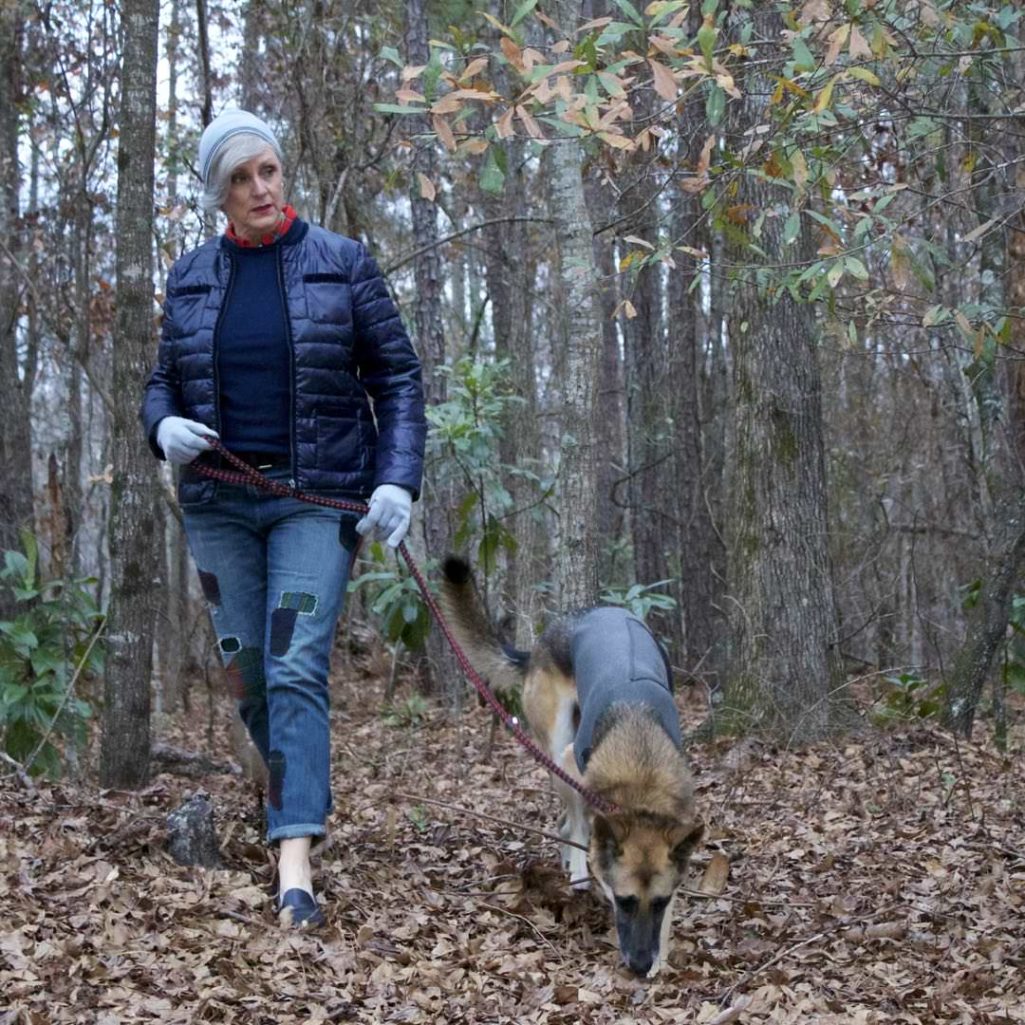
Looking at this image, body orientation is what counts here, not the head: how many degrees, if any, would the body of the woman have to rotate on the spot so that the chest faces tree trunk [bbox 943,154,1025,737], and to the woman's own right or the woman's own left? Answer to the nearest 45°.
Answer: approximately 135° to the woman's own left

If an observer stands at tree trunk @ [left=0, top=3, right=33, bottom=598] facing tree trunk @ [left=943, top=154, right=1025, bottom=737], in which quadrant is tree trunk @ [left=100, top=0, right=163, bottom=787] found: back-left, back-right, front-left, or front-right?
front-right

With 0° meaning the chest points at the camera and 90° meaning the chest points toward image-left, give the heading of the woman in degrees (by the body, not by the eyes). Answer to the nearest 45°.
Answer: approximately 0°

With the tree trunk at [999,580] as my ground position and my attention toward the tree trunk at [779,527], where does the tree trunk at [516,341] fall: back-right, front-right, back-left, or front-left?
front-right

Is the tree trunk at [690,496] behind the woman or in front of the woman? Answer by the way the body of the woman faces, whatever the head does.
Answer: behind

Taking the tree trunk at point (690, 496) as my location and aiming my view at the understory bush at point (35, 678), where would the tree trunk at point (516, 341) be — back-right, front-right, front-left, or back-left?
front-right

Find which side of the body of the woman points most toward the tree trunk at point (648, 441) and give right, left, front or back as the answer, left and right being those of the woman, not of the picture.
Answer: back

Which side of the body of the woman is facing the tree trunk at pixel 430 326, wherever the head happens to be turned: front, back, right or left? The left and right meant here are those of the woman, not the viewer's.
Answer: back
